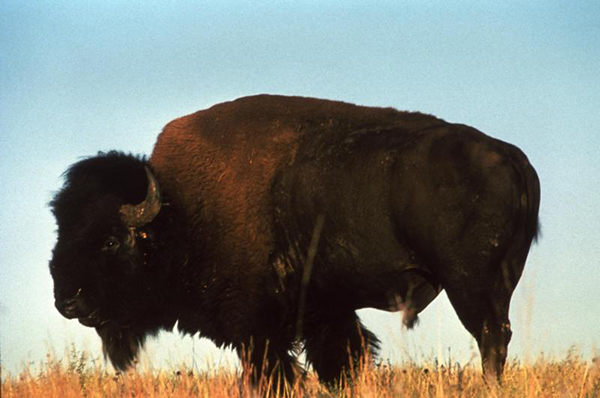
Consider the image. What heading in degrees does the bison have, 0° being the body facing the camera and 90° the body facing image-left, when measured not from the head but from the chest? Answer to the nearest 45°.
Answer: approximately 90°
